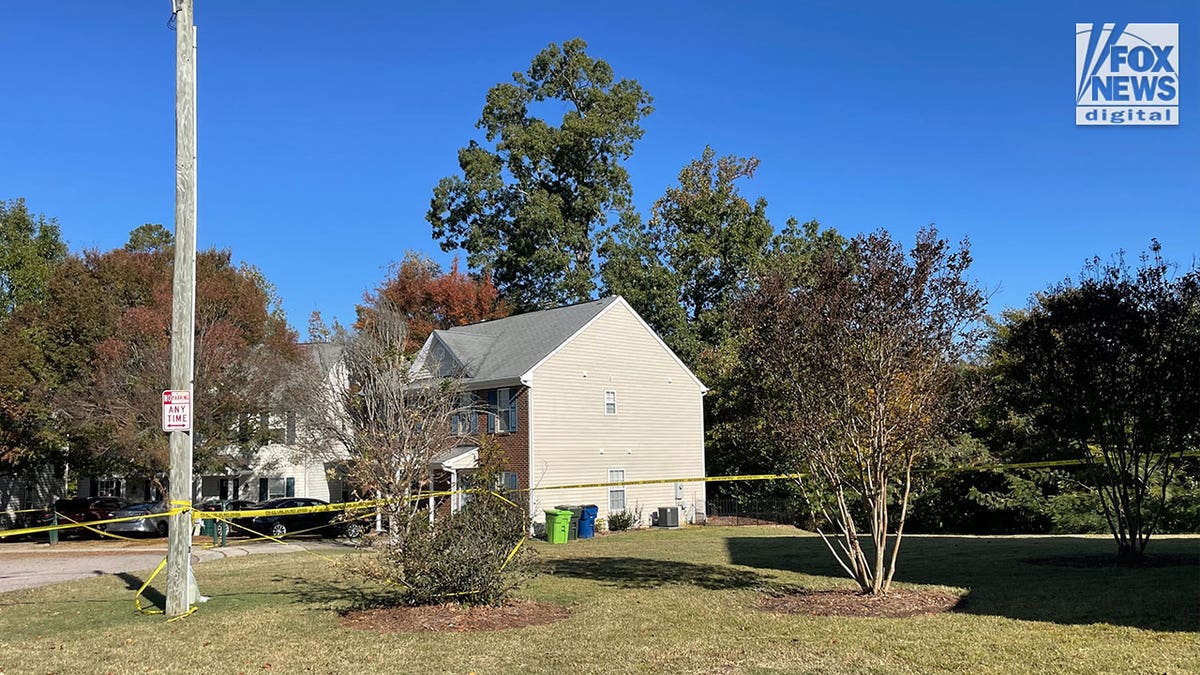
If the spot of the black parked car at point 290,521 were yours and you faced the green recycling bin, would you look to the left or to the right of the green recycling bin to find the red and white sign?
right

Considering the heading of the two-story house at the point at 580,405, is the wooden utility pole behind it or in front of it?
in front

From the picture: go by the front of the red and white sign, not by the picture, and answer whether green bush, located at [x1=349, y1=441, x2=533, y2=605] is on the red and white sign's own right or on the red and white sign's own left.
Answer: on the red and white sign's own left

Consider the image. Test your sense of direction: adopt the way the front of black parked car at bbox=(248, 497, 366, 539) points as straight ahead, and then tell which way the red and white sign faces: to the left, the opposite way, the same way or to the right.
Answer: to the right

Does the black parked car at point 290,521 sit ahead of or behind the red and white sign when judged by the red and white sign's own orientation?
behind

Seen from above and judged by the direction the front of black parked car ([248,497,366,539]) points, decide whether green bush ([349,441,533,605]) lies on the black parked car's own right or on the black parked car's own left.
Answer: on the black parked car's own right

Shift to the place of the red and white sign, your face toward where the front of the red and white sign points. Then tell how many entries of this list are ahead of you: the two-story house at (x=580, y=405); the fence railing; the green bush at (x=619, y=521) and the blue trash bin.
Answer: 0

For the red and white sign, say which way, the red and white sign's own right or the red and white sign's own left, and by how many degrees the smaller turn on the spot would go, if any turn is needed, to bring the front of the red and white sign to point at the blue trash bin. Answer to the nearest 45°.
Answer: approximately 135° to the red and white sign's own left

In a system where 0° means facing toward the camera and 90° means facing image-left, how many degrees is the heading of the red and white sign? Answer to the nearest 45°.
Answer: approximately 0°

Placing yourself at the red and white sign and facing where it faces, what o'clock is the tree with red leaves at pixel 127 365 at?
The tree with red leaves is roughly at 6 o'clock from the red and white sign.

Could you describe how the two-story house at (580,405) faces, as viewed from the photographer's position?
facing the viewer and to the left of the viewer

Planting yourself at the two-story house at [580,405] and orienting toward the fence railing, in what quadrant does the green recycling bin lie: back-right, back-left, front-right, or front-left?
back-right
